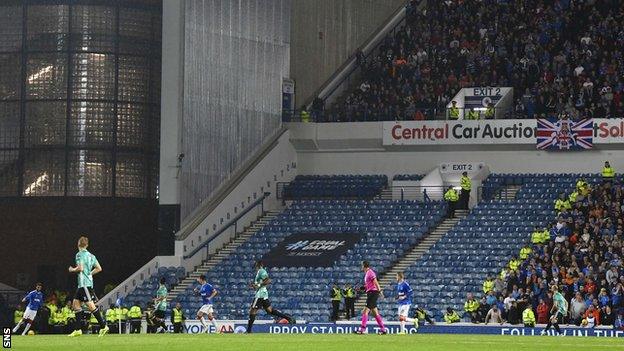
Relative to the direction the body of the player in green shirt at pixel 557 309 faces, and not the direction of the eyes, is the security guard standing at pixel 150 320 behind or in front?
in front

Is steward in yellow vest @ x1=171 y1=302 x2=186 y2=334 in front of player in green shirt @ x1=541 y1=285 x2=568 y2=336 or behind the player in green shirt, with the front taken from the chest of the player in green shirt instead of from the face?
in front

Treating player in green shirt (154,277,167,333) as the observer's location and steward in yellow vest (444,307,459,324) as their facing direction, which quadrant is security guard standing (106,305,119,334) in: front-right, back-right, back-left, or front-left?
back-left

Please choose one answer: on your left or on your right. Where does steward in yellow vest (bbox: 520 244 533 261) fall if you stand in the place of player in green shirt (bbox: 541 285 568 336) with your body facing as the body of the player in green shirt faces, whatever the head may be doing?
on your right

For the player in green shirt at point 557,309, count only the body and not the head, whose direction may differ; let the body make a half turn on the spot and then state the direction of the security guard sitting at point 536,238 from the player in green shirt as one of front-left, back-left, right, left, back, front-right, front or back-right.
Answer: left

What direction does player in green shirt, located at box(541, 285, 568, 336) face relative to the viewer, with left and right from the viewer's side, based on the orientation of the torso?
facing to the left of the viewer

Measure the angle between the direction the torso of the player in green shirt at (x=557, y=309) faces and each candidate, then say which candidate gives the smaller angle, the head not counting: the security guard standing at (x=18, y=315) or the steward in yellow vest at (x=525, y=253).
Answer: the security guard standing

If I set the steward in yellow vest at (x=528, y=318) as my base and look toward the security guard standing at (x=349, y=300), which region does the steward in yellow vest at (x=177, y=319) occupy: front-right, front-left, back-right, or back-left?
front-left

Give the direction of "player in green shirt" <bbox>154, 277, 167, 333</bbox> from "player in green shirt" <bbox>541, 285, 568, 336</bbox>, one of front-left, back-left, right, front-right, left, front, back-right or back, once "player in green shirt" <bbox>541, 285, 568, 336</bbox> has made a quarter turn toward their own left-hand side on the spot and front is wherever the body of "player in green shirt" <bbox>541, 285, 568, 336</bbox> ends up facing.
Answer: right

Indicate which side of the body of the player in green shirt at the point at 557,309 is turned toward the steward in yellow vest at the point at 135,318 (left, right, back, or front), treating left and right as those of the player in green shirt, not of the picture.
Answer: front
